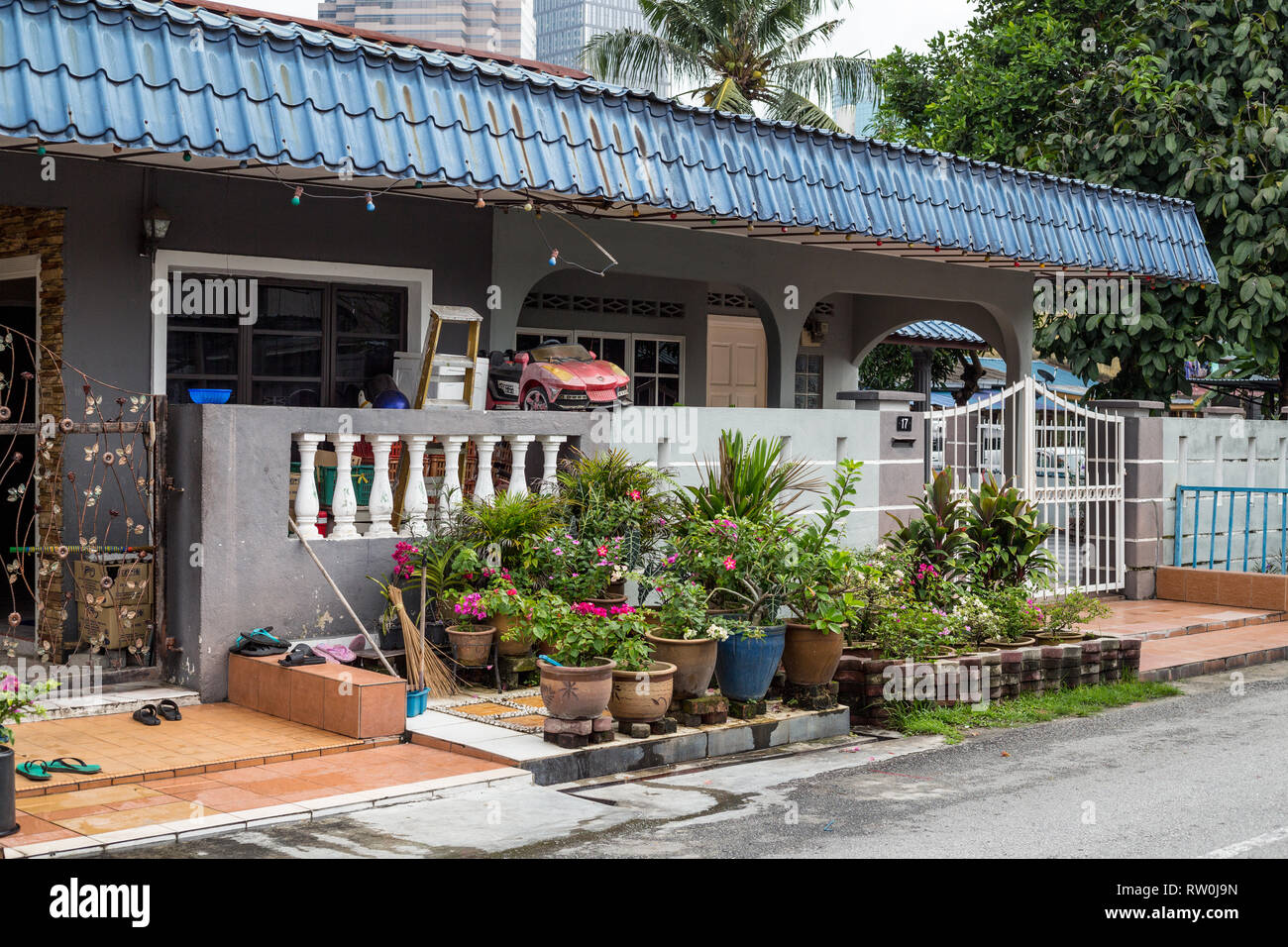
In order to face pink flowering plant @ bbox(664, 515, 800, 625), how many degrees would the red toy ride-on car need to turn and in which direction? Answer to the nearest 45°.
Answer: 0° — it already faces it

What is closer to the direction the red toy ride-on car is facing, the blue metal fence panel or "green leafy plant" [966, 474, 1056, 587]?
the green leafy plant

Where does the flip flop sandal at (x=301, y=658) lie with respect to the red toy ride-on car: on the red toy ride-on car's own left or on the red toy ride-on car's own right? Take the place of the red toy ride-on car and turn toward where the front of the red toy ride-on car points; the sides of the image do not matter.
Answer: on the red toy ride-on car's own right
